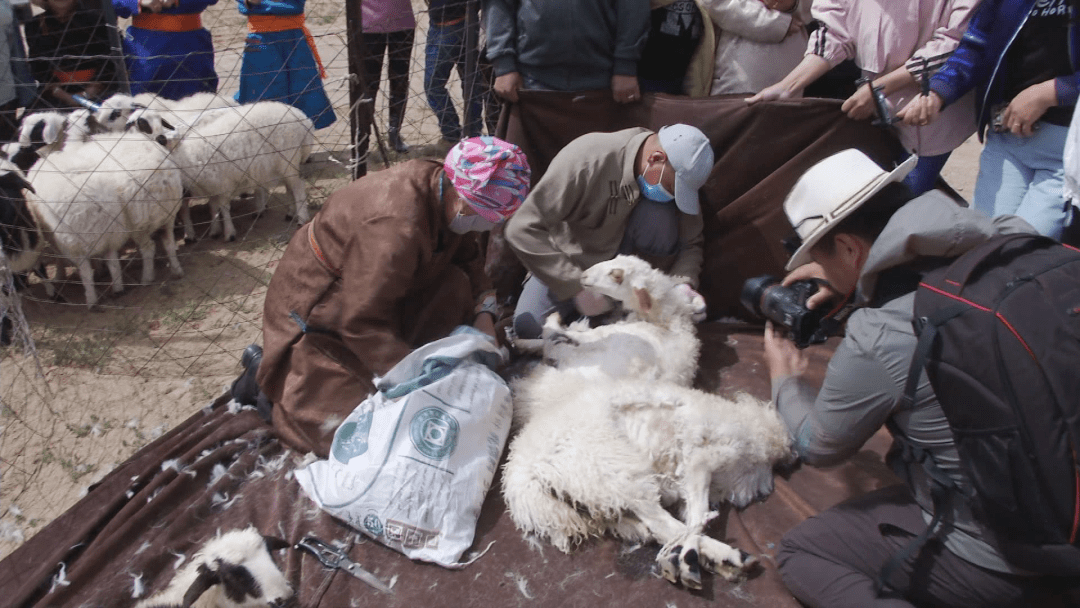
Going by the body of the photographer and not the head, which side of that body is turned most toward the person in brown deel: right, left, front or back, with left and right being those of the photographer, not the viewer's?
front

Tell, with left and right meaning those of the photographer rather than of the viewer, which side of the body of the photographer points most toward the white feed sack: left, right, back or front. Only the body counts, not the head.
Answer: front

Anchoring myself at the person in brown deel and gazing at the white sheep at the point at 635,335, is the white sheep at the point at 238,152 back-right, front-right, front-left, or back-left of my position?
back-left

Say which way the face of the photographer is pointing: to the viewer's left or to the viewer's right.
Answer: to the viewer's left

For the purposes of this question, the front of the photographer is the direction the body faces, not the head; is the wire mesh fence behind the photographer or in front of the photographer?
in front

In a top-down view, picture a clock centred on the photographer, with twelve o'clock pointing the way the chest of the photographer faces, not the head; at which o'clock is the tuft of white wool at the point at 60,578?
The tuft of white wool is roughly at 11 o'clock from the photographer.

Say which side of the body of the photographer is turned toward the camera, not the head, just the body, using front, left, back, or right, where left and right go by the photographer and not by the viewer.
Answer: left

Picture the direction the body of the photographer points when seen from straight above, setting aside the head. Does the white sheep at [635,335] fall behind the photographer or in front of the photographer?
in front

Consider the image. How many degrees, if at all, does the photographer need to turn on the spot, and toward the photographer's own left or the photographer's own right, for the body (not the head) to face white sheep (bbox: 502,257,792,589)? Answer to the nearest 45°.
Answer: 0° — they already face it
